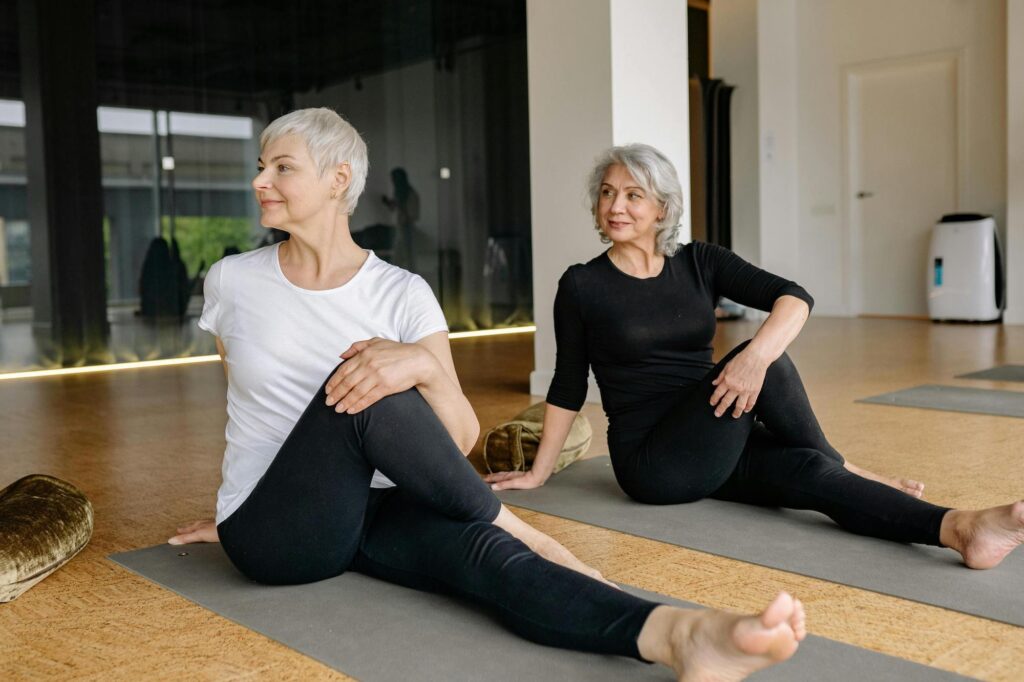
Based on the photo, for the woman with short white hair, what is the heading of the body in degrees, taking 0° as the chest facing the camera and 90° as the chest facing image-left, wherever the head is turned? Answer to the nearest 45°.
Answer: approximately 0°

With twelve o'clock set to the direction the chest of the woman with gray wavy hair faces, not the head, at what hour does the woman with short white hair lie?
The woman with short white hair is roughly at 1 o'clock from the woman with gray wavy hair.

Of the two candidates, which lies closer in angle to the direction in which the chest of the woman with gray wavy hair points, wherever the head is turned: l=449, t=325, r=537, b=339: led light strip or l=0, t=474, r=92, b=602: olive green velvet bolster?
the olive green velvet bolster

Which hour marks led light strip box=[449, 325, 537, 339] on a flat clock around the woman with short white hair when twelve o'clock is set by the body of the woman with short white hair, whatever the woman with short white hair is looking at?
The led light strip is roughly at 6 o'clock from the woman with short white hair.

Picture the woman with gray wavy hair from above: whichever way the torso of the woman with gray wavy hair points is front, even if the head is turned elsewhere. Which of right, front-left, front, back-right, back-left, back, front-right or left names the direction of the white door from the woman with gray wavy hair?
back

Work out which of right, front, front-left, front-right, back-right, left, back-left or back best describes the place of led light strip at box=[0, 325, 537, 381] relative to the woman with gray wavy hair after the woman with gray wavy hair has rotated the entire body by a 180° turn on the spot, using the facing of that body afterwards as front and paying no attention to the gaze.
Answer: front-left
